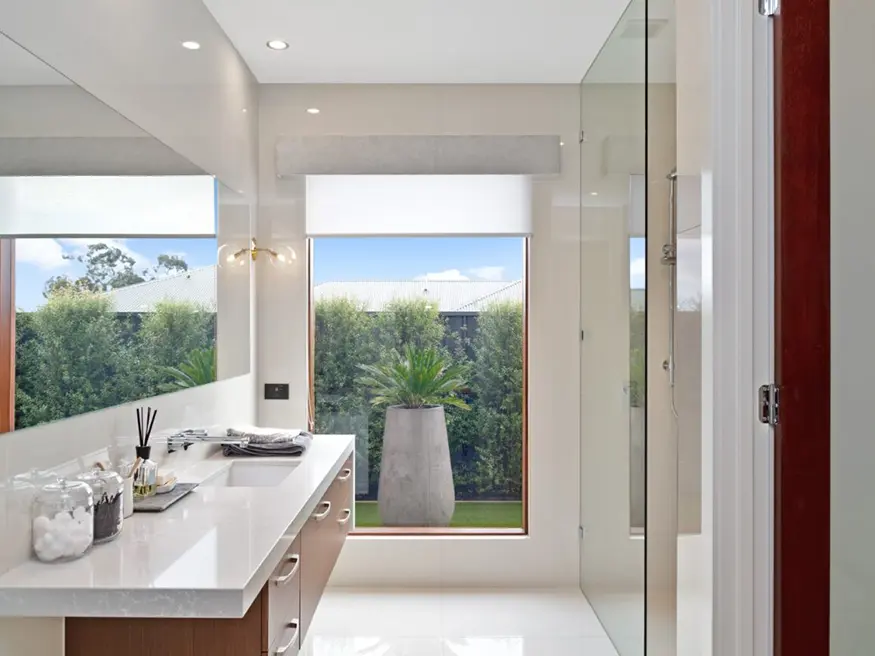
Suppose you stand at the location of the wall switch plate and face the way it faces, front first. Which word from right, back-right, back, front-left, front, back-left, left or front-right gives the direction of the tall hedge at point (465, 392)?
back

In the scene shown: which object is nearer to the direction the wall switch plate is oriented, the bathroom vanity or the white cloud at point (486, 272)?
the bathroom vanity

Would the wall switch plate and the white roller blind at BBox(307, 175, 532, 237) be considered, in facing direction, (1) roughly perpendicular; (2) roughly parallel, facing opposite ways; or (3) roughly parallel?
roughly parallel

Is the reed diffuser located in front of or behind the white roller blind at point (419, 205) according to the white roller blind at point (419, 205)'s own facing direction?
in front

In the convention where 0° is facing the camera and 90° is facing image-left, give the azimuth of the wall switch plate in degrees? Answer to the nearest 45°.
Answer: approximately 0°

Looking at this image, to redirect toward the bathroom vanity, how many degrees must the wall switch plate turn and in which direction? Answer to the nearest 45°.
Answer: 0° — it already faces it

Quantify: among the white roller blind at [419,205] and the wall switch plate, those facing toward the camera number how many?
2

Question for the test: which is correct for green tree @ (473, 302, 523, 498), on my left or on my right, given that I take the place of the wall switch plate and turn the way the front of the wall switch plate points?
on my left

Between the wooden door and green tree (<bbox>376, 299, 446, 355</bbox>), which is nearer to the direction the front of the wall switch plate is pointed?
the wooden door

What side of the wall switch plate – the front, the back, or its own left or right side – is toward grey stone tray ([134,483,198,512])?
front

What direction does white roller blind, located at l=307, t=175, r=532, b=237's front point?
toward the camera
